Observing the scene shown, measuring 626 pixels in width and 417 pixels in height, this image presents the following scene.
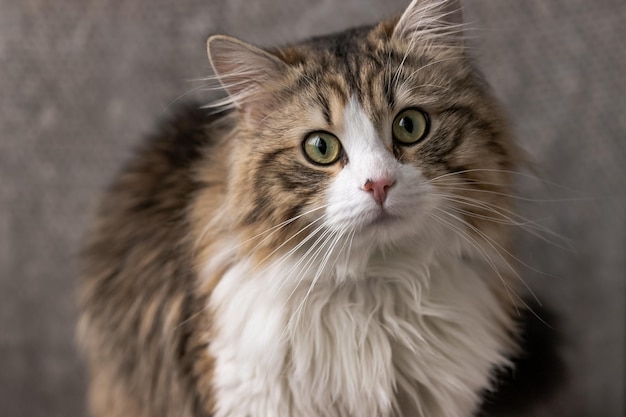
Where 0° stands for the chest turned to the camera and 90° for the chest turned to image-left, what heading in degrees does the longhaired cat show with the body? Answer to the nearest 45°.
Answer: approximately 315°
